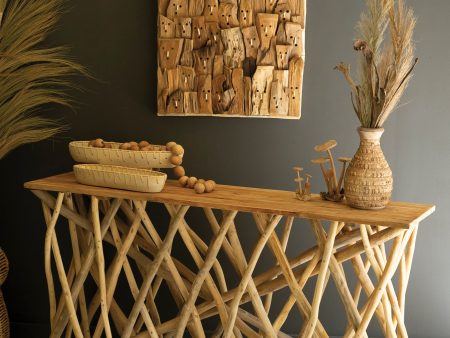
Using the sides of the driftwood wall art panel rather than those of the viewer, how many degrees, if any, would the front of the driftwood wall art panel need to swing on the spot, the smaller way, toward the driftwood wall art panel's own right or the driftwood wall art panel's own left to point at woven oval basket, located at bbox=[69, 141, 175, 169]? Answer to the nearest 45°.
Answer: approximately 45° to the driftwood wall art panel's own right

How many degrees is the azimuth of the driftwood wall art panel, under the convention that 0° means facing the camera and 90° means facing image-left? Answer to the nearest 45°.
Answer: approximately 0°

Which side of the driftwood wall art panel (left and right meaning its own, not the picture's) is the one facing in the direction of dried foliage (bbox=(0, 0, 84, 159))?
right

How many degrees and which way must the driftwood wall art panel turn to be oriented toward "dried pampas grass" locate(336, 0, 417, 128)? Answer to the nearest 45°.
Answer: approximately 45° to its left
